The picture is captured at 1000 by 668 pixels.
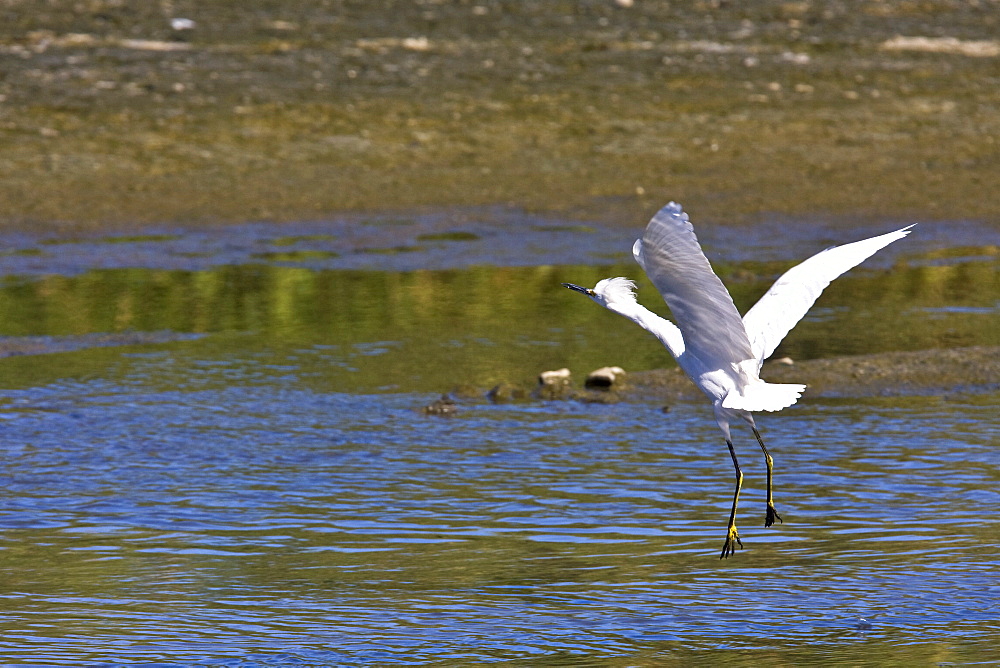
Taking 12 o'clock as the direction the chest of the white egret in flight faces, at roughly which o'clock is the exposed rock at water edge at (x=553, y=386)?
The exposed rock at water edge is roughly at 1 o'clock from the white egret in flight.

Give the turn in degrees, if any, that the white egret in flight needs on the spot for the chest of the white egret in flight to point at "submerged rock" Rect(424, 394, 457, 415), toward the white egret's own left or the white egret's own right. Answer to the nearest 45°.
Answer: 0° — it already faces it

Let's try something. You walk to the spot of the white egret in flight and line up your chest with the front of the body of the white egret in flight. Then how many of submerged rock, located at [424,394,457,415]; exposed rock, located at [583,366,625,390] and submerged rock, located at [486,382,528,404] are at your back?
0

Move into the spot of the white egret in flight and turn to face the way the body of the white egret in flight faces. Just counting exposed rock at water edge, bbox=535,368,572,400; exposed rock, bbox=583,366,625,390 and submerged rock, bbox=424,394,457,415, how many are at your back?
0

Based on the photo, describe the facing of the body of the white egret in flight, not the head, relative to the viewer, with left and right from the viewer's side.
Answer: facing away from the viewer and to the left of the viewer

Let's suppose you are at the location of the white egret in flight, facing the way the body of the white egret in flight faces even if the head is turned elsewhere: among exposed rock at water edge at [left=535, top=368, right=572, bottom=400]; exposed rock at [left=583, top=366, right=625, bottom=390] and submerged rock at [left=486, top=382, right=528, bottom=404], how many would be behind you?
0

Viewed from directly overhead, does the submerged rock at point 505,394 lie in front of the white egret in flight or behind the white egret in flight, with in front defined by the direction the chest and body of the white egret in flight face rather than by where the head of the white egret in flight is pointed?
in front

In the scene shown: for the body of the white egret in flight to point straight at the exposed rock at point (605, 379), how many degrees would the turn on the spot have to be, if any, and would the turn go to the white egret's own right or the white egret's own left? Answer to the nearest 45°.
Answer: approximately 45° to the white egret's own right
